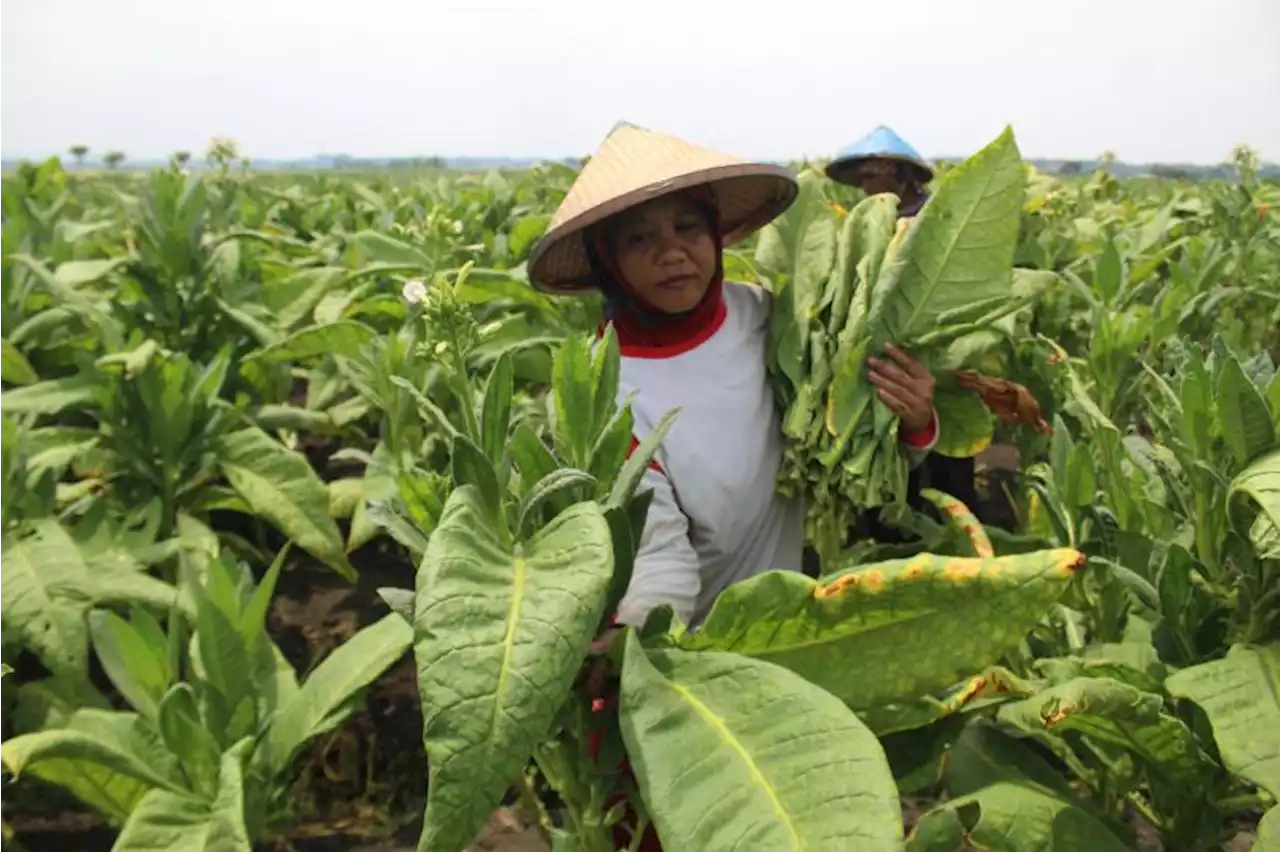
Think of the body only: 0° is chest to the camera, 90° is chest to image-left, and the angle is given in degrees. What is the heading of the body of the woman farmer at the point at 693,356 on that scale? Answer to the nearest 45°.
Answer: approximately 0°

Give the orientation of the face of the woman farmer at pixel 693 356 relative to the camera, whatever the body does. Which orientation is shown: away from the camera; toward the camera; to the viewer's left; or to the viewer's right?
toward the camera

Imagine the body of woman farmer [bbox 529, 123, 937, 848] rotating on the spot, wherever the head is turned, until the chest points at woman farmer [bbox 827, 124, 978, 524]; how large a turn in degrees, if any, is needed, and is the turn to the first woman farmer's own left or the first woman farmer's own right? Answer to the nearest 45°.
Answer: approximately 180°
